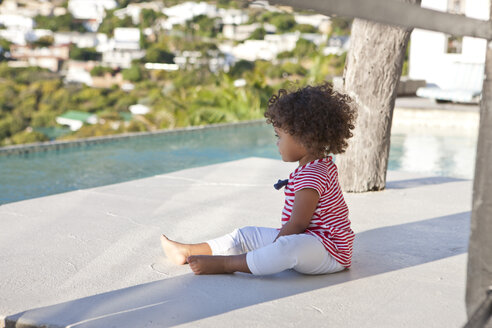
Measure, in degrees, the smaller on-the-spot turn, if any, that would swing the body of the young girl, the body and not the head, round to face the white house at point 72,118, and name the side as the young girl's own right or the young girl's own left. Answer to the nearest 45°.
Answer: approximately 90° to the young girl's own right

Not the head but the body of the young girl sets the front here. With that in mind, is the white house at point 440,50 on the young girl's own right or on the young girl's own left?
on the young girl's own right

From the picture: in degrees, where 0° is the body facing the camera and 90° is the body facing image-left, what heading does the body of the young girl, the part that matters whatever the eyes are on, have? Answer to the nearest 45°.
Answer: approximately 90°
